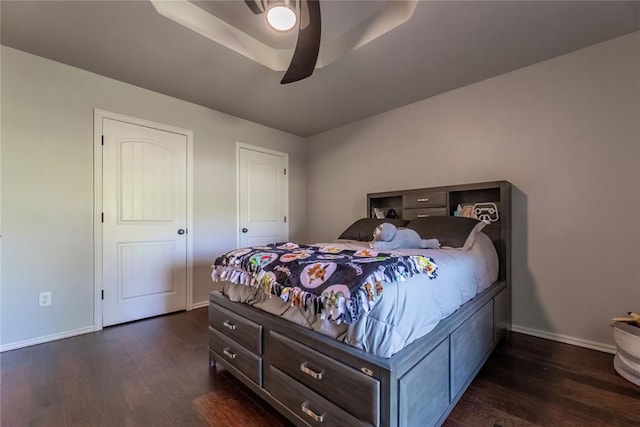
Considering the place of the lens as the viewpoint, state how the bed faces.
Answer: facing the viewer and to the left of the viewer

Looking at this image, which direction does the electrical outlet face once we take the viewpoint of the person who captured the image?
facing the viewer

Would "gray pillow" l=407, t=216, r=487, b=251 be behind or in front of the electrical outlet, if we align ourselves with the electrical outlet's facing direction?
in front

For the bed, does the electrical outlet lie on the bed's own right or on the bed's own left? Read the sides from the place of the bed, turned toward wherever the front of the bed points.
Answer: on the bed's own right

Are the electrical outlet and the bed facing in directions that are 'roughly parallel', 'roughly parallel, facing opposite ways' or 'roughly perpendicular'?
roughly perpendicular

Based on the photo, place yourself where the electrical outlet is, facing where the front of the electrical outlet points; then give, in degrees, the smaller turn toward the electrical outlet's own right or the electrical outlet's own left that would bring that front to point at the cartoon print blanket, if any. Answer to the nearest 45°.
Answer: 0° — it already faces it

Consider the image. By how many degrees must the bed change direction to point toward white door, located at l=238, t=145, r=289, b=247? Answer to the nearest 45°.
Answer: approximately 90° to its right

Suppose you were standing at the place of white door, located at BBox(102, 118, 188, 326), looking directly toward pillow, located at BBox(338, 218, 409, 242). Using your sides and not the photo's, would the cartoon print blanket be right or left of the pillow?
right

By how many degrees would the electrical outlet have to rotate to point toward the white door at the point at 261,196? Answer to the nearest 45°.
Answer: approximately 90° to its left

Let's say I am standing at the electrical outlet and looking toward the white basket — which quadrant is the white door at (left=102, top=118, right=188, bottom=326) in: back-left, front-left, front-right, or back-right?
front-left

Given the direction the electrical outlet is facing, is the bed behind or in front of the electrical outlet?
in front
